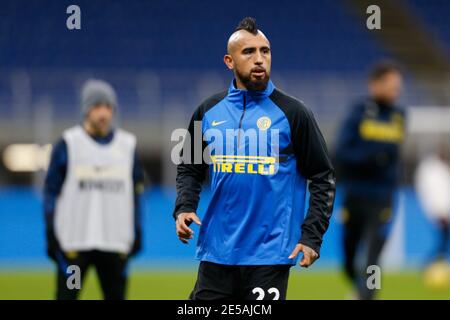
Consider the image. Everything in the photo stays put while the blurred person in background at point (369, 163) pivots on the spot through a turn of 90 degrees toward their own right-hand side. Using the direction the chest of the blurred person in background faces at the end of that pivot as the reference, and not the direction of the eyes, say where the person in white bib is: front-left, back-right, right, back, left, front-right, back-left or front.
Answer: front

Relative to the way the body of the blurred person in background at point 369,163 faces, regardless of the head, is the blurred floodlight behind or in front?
behind

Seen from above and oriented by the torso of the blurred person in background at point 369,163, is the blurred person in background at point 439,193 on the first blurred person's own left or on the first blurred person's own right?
on the first blurred person's own left

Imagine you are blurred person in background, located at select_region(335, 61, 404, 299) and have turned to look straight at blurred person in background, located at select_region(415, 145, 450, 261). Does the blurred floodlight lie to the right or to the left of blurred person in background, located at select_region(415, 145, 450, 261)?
left

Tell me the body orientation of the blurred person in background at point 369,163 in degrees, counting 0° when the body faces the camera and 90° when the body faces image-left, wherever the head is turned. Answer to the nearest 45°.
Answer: approximately 315°
